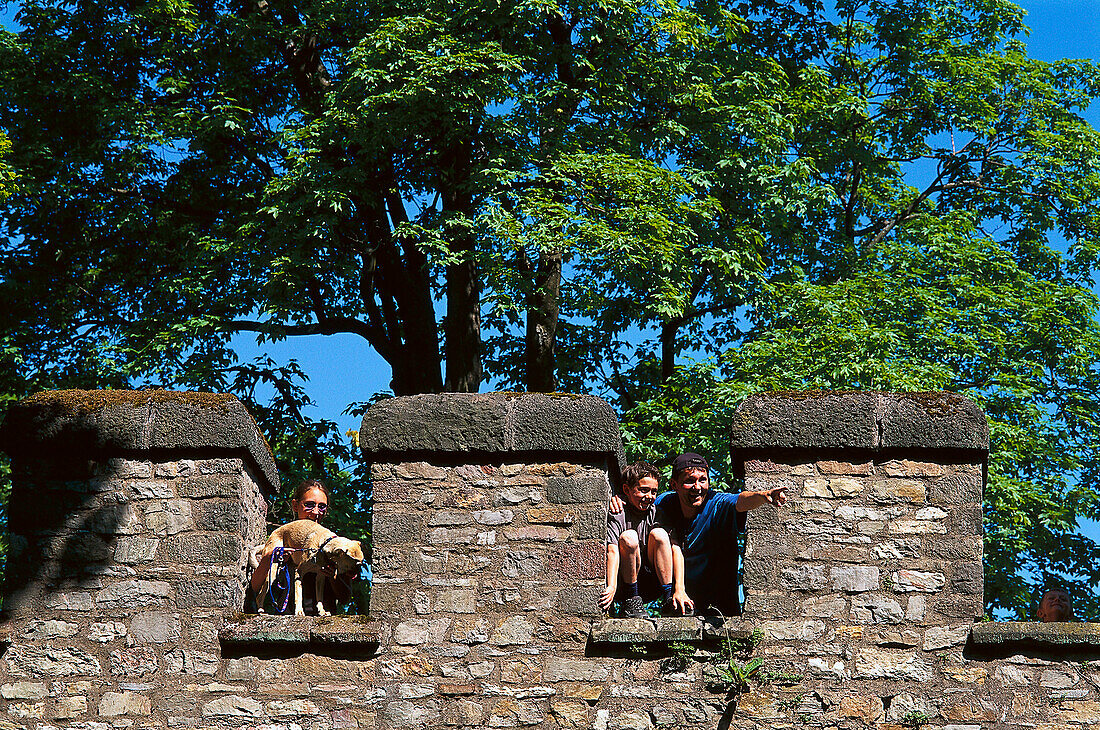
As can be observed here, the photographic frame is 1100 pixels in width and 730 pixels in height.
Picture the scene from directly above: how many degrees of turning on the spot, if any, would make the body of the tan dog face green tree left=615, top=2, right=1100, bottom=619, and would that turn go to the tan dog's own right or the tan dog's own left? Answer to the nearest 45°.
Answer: approximately 90° to the tan dog's own left

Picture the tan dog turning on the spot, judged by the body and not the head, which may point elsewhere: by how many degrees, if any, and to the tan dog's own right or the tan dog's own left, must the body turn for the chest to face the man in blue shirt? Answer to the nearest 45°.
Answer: approximately 45° to the tan dog's own left

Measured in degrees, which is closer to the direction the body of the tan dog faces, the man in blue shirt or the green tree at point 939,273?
the man in blue shirt

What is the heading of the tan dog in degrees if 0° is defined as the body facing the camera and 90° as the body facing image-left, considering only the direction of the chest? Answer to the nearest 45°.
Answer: approximately 315°

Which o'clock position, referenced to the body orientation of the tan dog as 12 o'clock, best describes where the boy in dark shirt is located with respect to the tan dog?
The boy in dark shirt is roughly at 11 o'clock from the tan dog.
